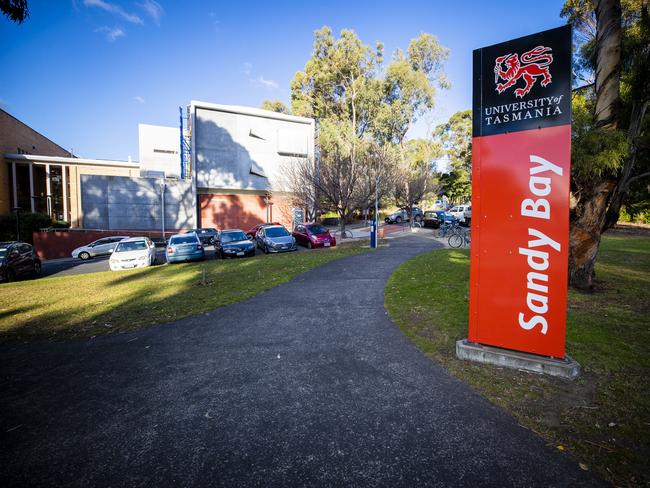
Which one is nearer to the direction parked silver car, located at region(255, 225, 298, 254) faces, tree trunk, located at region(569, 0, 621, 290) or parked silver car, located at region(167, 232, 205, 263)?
the tree trunk

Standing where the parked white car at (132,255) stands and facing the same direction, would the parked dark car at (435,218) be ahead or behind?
behind

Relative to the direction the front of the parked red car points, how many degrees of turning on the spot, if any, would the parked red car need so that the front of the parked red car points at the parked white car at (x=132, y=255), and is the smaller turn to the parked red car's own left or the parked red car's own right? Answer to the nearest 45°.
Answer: approximately 90° to the parked red car's own right

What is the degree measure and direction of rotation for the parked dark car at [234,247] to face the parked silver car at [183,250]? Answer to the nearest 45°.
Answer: approximately 135° to its right
